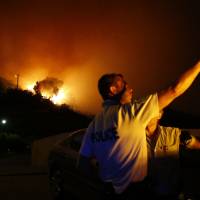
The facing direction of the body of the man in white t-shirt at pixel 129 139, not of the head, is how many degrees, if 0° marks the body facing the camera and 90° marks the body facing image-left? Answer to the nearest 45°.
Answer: approximately 225°

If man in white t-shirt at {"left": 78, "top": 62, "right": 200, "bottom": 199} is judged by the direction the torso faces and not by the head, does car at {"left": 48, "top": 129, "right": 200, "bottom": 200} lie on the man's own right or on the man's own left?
on the man's own left

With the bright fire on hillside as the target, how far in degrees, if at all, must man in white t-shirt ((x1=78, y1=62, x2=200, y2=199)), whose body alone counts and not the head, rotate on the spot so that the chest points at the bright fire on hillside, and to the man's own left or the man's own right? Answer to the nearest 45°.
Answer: approximately 45° to the man's own left
